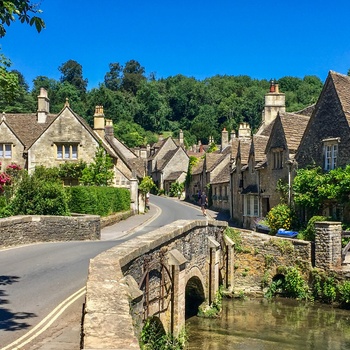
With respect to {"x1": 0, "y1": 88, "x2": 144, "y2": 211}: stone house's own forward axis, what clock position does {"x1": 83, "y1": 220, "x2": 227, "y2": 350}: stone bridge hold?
The stone bridge is roughly at 12 o'clock from the stone house.

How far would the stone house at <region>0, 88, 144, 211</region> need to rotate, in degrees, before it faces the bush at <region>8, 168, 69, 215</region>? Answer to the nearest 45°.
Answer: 0° — it already faces it

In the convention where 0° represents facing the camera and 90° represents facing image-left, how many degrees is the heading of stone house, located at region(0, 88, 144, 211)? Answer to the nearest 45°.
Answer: approximately 0°

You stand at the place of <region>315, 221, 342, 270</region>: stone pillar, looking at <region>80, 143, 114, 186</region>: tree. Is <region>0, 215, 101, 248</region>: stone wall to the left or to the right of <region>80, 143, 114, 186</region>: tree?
left

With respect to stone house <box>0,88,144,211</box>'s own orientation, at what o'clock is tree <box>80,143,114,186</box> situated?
The tree is roughly at 10 o'clock from the stone house.

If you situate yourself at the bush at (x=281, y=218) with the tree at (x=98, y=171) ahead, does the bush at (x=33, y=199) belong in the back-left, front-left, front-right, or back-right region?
front-left

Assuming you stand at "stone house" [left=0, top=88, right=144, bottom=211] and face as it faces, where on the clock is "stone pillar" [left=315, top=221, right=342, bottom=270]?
The stone pillar is roughly at 11 o'clock from the stone house.

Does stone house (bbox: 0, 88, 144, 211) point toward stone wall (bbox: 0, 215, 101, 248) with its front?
yes

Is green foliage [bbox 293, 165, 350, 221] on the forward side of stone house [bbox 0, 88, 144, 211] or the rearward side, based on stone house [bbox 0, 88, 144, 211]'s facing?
on the forward side

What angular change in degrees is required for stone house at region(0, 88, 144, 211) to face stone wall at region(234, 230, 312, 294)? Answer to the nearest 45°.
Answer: approximately 45° to its left

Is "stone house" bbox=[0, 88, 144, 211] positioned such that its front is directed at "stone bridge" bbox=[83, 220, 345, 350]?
yes

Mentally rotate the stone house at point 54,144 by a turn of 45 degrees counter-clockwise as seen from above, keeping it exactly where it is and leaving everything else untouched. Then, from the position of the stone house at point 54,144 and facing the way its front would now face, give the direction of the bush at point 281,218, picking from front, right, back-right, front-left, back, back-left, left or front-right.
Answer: front

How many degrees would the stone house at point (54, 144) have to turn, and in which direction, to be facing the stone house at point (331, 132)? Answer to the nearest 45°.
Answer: approximately 45° to its left

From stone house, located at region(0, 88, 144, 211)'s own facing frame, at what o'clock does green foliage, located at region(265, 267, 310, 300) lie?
The green foliage is roughly at 11 o'clock from the stone house.
